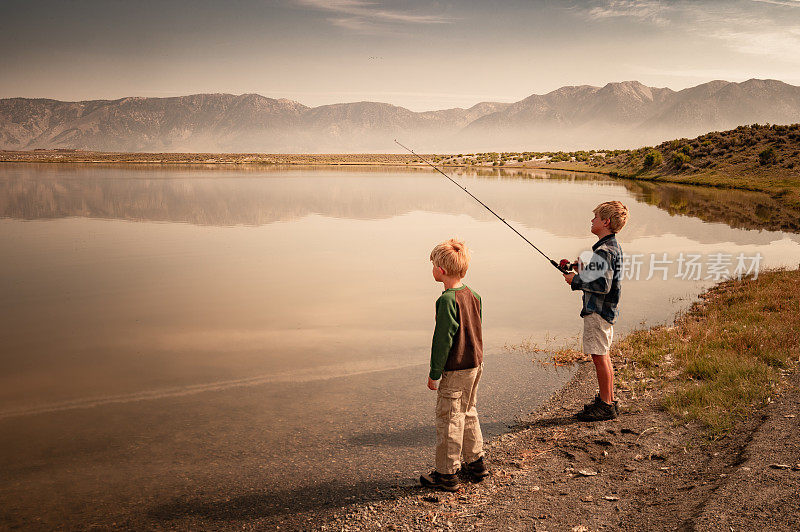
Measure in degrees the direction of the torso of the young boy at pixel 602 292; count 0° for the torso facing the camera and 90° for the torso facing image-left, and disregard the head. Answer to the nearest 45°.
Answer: approximately 90°

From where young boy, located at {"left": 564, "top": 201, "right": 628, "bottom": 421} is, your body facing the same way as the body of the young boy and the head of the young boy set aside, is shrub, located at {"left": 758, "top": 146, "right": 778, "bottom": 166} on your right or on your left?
on your right

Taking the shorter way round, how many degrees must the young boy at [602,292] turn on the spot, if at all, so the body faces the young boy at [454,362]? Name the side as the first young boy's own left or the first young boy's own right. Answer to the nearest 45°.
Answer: approximately 45° to the first young boy's own left

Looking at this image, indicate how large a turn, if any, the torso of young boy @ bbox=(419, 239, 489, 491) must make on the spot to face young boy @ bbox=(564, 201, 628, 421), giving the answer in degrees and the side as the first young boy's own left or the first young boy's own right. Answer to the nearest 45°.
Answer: approximately 90° to the first young boy's own right

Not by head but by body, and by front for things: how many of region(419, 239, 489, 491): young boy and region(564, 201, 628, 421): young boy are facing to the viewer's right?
0

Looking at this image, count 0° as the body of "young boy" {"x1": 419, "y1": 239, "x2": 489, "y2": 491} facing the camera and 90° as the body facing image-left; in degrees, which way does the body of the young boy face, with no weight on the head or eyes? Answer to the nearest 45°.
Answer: approximately 135°
